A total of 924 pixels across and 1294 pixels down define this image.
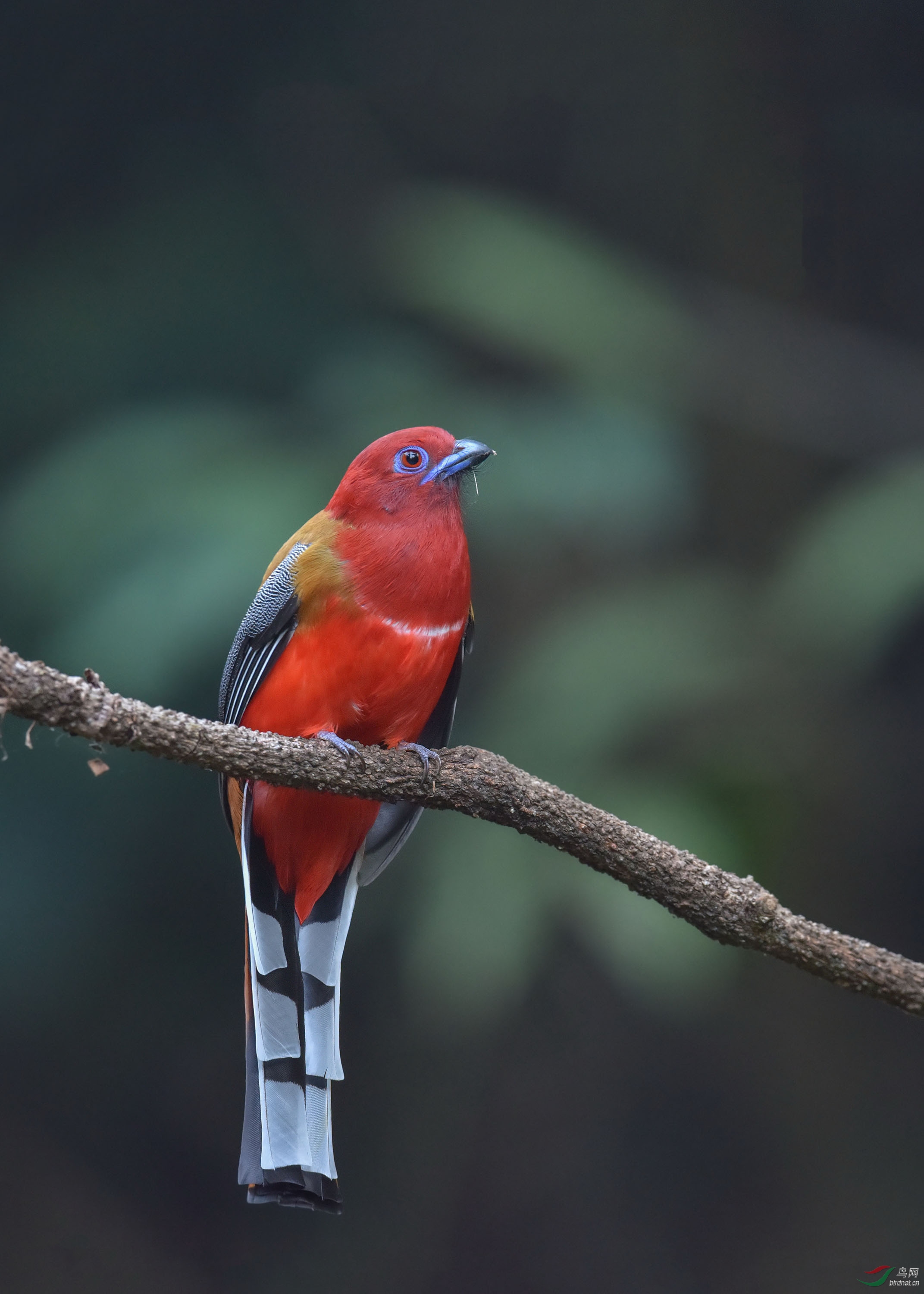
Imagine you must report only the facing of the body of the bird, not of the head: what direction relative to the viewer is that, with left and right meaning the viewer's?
facing the viewer and to the right of the viewer
